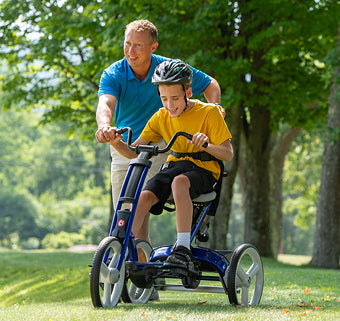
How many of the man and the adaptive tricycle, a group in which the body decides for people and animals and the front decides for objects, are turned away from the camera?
0

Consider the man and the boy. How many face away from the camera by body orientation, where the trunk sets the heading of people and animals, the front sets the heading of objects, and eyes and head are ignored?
0

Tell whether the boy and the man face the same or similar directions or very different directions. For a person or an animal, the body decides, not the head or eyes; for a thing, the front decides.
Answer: same or similar directions

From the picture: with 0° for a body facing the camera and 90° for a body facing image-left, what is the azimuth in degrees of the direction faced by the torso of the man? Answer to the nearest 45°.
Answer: approximately 45°

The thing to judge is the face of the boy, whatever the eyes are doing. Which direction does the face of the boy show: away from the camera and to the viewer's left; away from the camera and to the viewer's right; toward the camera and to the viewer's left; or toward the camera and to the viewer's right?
toward the camera and to the viewer's left

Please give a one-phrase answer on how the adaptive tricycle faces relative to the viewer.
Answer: facing the viewer and to the left of the viewer

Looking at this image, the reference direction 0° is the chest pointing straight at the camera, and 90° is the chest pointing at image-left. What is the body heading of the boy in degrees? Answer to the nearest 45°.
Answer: approximately 45°

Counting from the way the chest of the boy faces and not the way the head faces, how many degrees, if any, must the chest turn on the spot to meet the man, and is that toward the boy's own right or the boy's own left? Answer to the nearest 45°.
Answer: approximately 90° to the boy's own right
